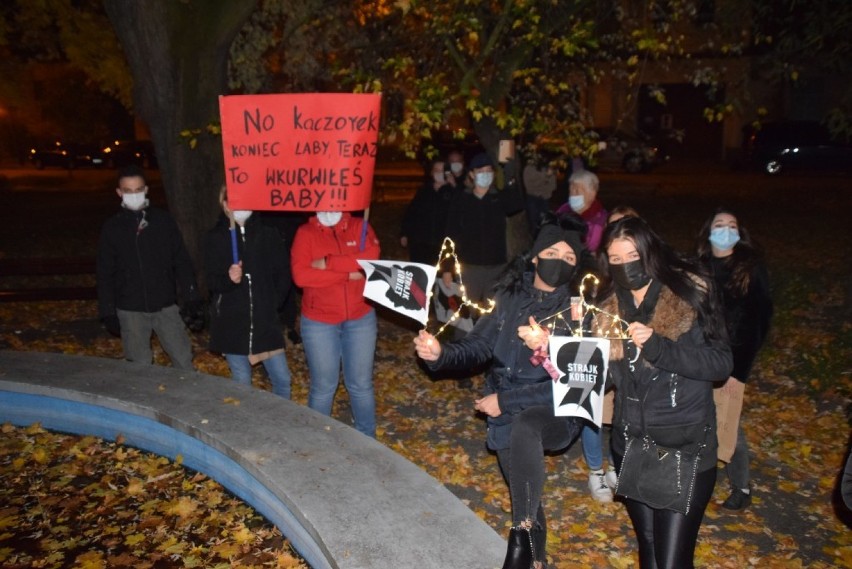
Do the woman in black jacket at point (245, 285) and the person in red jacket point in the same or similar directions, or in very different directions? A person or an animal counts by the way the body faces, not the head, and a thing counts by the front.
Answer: same or similar directions

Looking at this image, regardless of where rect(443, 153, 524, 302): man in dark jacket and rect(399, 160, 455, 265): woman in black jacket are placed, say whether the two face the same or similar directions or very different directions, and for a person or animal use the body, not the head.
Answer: same or similar directions

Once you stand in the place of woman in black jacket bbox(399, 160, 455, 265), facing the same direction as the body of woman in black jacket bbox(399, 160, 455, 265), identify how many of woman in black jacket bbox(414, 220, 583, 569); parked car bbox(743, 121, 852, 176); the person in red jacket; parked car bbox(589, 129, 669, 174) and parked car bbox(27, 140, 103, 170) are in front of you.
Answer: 2

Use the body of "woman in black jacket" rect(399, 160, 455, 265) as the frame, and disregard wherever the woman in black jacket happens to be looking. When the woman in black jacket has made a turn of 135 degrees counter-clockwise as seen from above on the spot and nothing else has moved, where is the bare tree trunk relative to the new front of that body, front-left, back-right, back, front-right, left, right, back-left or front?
back-left

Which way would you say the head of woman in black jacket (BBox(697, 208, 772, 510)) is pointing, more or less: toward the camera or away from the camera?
toward the camera

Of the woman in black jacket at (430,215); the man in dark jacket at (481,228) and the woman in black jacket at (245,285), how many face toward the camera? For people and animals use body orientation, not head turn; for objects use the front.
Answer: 3

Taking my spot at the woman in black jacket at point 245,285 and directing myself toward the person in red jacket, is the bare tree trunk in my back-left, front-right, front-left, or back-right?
back-left

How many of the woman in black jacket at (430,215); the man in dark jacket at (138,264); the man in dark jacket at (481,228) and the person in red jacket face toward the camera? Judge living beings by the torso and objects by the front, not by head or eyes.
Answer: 4

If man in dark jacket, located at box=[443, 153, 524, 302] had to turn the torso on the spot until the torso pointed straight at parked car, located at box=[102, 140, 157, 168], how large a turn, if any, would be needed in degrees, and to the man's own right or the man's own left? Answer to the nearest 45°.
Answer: approximately 135° to the man's own right

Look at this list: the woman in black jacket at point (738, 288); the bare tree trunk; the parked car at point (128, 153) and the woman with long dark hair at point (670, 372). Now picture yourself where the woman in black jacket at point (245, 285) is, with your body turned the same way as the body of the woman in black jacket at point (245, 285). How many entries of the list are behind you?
2

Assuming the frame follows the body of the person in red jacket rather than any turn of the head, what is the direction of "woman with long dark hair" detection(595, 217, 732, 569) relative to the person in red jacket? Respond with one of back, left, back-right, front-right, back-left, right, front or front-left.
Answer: front-left

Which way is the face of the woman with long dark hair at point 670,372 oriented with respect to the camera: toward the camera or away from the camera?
toward the camera

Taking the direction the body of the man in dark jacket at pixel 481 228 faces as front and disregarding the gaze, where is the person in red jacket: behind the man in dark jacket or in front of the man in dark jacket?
in front

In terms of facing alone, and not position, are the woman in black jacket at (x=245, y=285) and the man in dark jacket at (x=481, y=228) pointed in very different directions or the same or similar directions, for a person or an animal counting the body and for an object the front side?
same or similar directions

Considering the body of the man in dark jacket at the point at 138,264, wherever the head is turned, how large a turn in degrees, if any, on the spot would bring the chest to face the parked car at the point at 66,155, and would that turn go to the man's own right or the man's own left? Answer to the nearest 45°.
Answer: approximately 180°

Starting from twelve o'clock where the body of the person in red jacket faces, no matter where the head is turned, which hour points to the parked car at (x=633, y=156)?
The parked car is roughly at 7 o'clock from the person in red jacket.

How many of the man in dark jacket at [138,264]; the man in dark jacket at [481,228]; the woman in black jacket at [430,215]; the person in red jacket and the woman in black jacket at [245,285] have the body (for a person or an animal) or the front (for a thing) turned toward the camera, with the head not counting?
5

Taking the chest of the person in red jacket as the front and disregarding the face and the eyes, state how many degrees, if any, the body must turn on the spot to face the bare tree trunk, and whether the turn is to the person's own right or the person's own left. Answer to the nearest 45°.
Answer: approximately 135° to the person's own right

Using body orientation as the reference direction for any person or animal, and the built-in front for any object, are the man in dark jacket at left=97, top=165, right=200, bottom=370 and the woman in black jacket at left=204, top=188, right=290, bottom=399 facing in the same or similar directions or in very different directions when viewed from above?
same or similar directions

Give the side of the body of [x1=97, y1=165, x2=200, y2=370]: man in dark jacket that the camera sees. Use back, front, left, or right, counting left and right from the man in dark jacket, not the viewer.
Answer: front

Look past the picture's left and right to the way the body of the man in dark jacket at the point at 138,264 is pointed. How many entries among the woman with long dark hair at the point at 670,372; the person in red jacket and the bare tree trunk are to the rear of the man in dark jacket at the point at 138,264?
1
